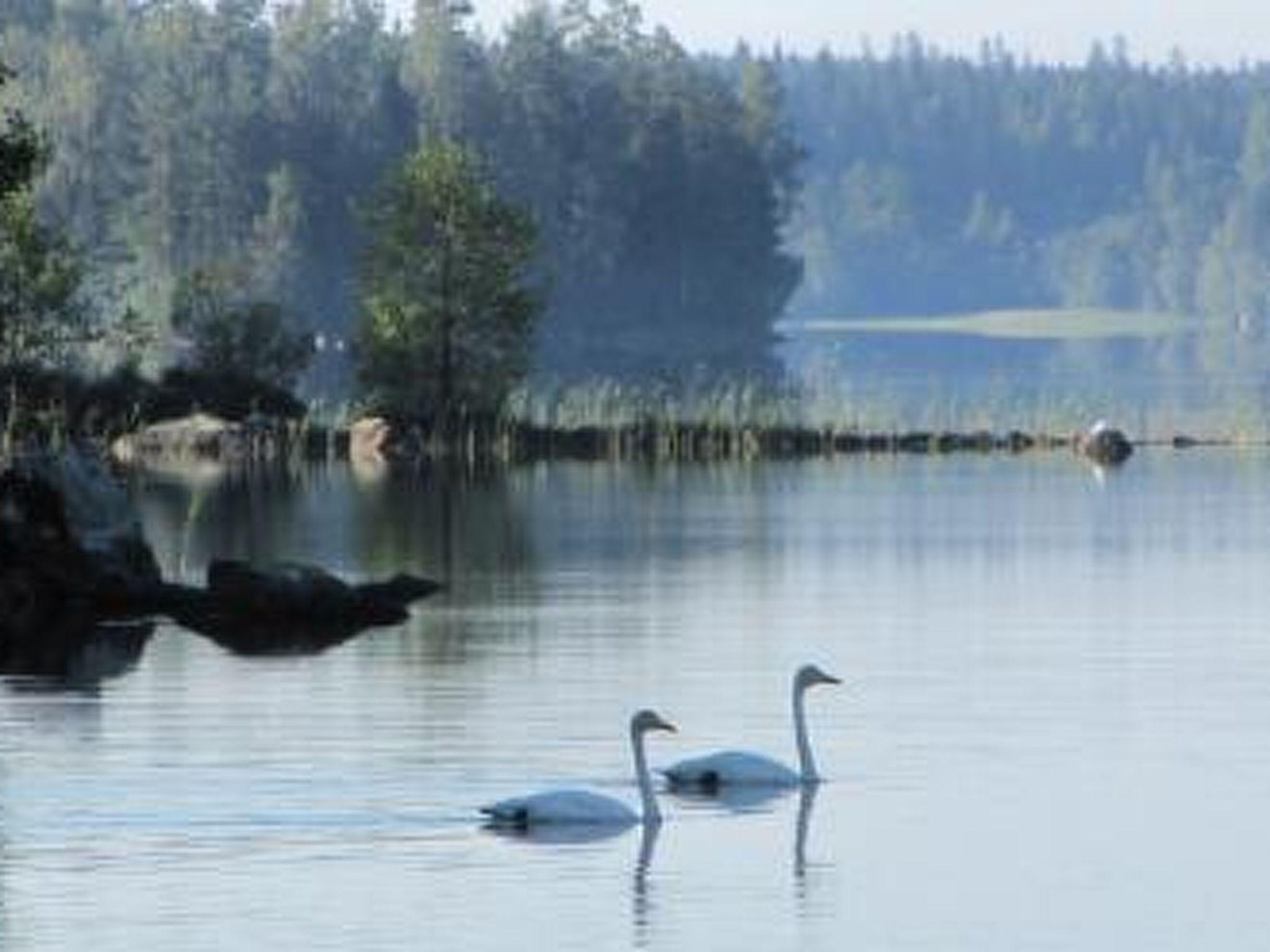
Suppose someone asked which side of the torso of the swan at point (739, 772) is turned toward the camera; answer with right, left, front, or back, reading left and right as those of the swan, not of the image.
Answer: right
